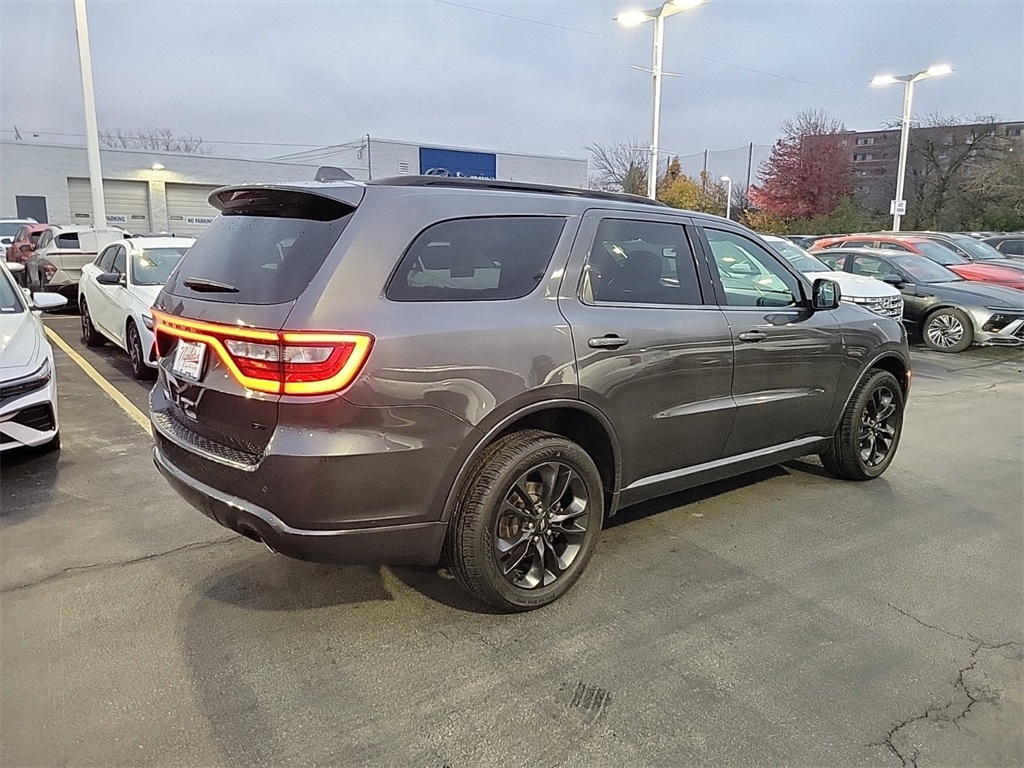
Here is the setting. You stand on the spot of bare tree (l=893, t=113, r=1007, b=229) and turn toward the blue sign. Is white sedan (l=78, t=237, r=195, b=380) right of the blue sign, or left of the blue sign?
left

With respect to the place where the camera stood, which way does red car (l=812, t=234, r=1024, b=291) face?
facing the viewer and to the right of the viewer

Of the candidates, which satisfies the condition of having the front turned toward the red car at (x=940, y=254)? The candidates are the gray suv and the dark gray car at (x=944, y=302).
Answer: the gray suv

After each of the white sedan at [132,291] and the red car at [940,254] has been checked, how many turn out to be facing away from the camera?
0

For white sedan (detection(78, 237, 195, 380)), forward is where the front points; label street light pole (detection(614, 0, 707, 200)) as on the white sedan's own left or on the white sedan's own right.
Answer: on the white sedan's own left

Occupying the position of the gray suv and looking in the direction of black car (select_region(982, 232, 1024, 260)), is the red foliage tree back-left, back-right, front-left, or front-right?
front-left

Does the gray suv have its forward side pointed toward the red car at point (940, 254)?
yes

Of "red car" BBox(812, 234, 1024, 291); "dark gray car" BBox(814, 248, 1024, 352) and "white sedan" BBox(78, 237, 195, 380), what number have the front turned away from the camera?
0

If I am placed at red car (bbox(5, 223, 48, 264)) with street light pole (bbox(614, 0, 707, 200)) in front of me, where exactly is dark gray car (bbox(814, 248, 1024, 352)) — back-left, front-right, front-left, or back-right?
front-right

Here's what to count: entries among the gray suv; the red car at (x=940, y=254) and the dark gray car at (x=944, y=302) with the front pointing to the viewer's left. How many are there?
0

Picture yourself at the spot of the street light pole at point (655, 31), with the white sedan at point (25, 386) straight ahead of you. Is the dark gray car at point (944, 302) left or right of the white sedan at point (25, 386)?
left

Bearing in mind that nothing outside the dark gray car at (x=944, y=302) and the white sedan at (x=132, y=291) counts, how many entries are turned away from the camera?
0

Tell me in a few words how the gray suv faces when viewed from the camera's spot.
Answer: facing away from the viewer and to the right of the viewer
